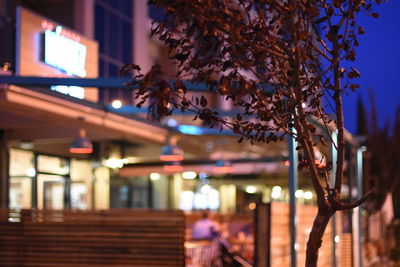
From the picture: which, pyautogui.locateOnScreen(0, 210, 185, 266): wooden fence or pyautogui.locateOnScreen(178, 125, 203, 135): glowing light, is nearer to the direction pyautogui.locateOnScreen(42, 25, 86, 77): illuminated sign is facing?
the wooden fence

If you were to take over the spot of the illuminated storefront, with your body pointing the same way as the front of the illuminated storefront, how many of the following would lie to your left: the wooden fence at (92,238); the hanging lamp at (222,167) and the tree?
1

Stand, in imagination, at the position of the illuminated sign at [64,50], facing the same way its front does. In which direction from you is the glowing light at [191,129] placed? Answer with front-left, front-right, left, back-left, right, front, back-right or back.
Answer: left

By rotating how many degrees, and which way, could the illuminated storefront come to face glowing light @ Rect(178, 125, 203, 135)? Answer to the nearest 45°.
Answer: approximately 45° to its left

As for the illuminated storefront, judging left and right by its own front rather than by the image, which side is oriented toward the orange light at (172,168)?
left

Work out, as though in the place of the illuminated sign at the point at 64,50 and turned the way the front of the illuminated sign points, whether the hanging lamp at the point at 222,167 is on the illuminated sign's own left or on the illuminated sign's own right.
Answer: on the illuminated sign's own left

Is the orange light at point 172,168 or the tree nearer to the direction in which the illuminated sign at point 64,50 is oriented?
the tree

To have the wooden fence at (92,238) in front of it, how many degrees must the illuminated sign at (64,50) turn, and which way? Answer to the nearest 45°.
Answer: approximately 45° to its right

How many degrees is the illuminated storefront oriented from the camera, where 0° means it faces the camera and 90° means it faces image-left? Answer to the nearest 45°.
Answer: approximately 315°

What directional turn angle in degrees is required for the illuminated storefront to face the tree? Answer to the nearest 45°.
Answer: approximately 45° to its right
